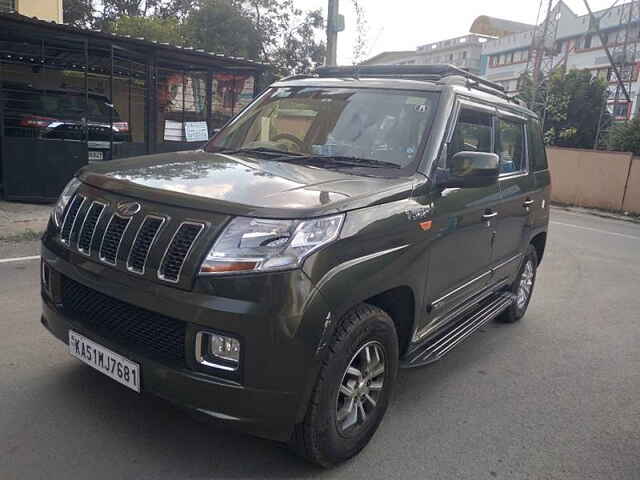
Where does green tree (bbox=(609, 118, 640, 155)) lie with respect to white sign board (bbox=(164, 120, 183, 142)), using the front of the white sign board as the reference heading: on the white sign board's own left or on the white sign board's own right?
on the white sign board's own left

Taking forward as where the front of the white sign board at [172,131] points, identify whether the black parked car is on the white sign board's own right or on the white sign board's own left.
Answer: on the white sign board's own right

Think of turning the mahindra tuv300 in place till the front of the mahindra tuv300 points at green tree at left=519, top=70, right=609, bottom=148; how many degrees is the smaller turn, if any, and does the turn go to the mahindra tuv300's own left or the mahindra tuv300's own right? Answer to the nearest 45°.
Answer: approximately 180°

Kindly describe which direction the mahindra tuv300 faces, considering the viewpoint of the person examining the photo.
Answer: facing the viewer and to the left of the viewer

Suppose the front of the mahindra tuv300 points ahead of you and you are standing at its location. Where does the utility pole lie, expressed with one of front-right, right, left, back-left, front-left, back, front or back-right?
back-right

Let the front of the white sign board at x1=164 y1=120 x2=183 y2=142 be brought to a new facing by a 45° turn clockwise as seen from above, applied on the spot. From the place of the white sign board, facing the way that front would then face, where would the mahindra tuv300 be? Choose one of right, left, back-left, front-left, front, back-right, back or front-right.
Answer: front-left

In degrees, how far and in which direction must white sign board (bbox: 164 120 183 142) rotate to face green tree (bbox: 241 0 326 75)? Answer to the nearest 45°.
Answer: approximately 180°

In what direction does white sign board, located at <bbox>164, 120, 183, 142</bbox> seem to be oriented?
toward the camera

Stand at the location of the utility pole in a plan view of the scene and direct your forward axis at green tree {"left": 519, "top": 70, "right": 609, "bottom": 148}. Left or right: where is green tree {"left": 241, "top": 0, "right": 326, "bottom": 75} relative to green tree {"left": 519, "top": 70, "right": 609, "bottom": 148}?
left

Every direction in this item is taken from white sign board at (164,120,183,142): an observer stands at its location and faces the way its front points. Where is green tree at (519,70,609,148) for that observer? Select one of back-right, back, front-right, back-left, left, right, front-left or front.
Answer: back-left

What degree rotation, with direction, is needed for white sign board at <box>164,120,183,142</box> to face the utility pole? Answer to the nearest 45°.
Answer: approximately 90° to its left

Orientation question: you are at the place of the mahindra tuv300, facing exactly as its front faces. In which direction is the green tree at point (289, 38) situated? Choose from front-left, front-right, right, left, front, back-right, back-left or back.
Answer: back-right
